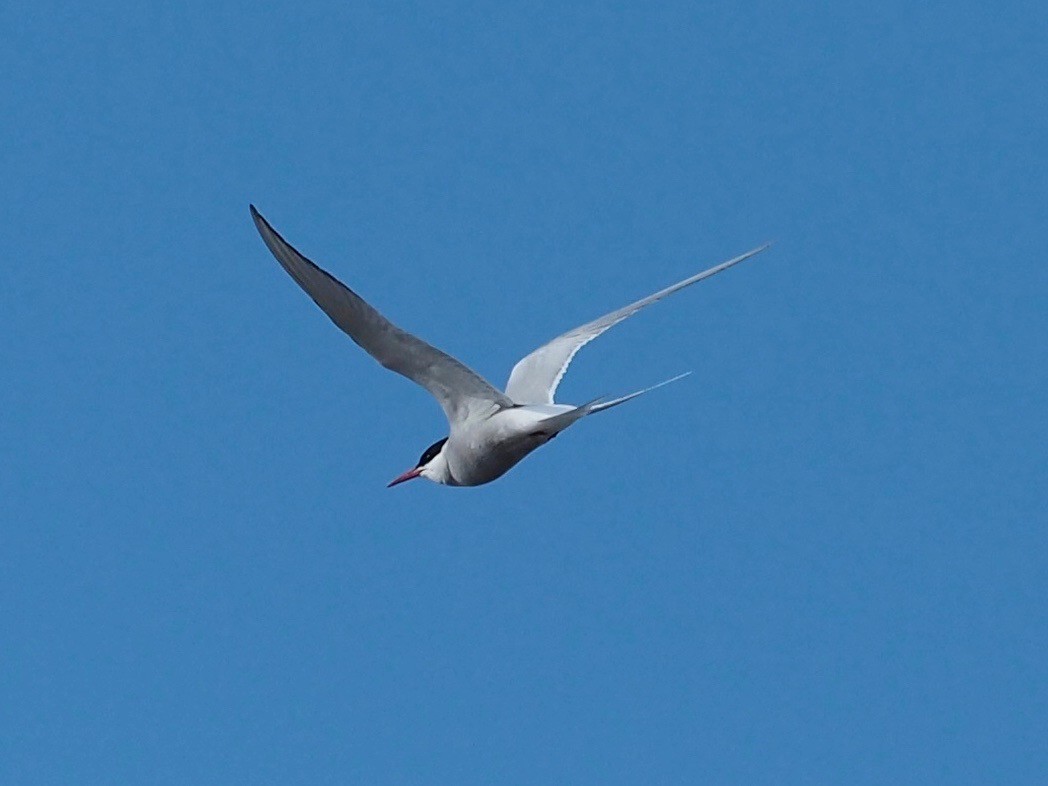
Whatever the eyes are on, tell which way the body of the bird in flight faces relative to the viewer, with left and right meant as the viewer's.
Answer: facing away from the viewer and to the left of the viewer
